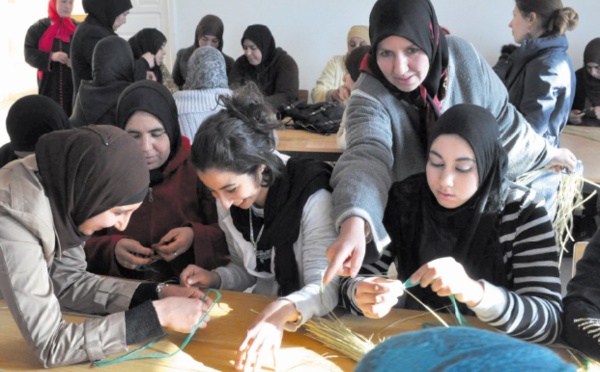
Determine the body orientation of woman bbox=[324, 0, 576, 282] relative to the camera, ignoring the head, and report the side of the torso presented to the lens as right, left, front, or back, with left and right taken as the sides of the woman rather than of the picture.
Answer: front

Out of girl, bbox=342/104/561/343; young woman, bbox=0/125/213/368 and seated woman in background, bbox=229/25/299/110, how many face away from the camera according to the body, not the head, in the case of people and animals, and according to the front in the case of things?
0

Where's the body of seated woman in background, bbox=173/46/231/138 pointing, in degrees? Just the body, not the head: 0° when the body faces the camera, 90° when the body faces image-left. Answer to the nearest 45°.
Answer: approximately 180°

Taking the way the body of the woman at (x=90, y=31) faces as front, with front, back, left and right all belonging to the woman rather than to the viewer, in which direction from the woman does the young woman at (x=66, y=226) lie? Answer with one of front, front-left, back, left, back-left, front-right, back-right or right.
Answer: right

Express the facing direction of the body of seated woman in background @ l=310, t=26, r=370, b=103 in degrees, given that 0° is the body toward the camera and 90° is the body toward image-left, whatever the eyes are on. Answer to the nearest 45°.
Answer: approximately 0°

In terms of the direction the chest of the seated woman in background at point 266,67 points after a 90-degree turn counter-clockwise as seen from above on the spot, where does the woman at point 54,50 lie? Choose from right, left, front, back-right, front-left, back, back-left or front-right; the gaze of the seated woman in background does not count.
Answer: back-right

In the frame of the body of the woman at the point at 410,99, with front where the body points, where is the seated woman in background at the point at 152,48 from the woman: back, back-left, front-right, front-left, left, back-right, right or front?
back-right

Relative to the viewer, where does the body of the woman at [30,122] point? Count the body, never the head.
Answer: away from the camera

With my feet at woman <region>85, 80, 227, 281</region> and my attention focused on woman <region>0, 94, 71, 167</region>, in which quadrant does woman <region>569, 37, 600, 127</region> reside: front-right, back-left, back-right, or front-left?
back-right

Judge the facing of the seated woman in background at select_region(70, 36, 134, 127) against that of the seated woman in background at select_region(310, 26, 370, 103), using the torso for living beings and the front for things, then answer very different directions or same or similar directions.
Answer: very different directions

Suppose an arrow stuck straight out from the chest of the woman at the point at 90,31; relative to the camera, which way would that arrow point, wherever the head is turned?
to the viewer's right

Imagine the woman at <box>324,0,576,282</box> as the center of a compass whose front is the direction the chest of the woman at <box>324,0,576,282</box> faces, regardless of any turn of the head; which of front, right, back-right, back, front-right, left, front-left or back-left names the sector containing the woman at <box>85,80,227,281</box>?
right
